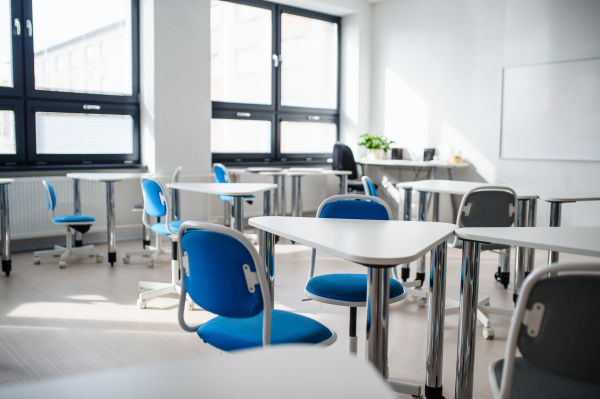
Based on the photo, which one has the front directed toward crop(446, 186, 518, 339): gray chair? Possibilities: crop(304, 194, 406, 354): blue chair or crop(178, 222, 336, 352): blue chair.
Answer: crop(178, 222, 336, 352): blue chair

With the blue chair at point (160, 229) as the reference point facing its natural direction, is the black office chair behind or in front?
in front

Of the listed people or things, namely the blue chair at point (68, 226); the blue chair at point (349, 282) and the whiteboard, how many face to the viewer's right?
1

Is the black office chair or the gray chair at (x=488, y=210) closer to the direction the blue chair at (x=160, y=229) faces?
the black office chair

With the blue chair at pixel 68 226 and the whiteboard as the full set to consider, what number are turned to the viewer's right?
1

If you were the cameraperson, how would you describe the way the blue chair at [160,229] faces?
facing away from the viewer and to the right of the viewer

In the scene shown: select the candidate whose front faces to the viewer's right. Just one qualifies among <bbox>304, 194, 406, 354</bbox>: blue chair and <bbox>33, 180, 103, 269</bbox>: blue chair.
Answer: <bbox>33, 180, 103, 269</bbox>: blue chair

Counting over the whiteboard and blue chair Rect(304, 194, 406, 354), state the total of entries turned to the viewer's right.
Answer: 0

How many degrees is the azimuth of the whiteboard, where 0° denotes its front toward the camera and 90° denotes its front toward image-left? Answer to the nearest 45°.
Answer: approximately 45°

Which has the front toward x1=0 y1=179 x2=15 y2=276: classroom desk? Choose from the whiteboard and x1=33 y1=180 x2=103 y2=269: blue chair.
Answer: the whiteboard
